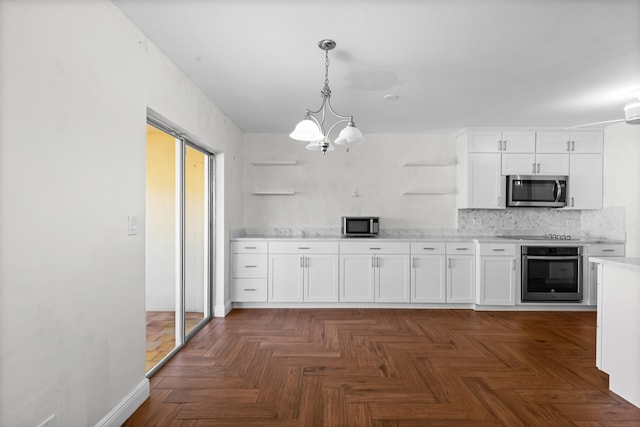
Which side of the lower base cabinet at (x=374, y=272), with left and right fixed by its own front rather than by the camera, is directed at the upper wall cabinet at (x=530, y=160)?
left

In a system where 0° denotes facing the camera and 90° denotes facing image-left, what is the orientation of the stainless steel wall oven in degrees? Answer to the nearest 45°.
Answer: approximately 0°

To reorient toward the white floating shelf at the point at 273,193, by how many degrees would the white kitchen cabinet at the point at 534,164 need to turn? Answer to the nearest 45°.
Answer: approximately 45° to its right

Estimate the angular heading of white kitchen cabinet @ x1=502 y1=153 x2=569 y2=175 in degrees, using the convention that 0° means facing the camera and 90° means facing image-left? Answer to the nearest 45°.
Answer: approximately 0°

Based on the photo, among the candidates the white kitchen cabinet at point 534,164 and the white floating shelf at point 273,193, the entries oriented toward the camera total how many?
2
